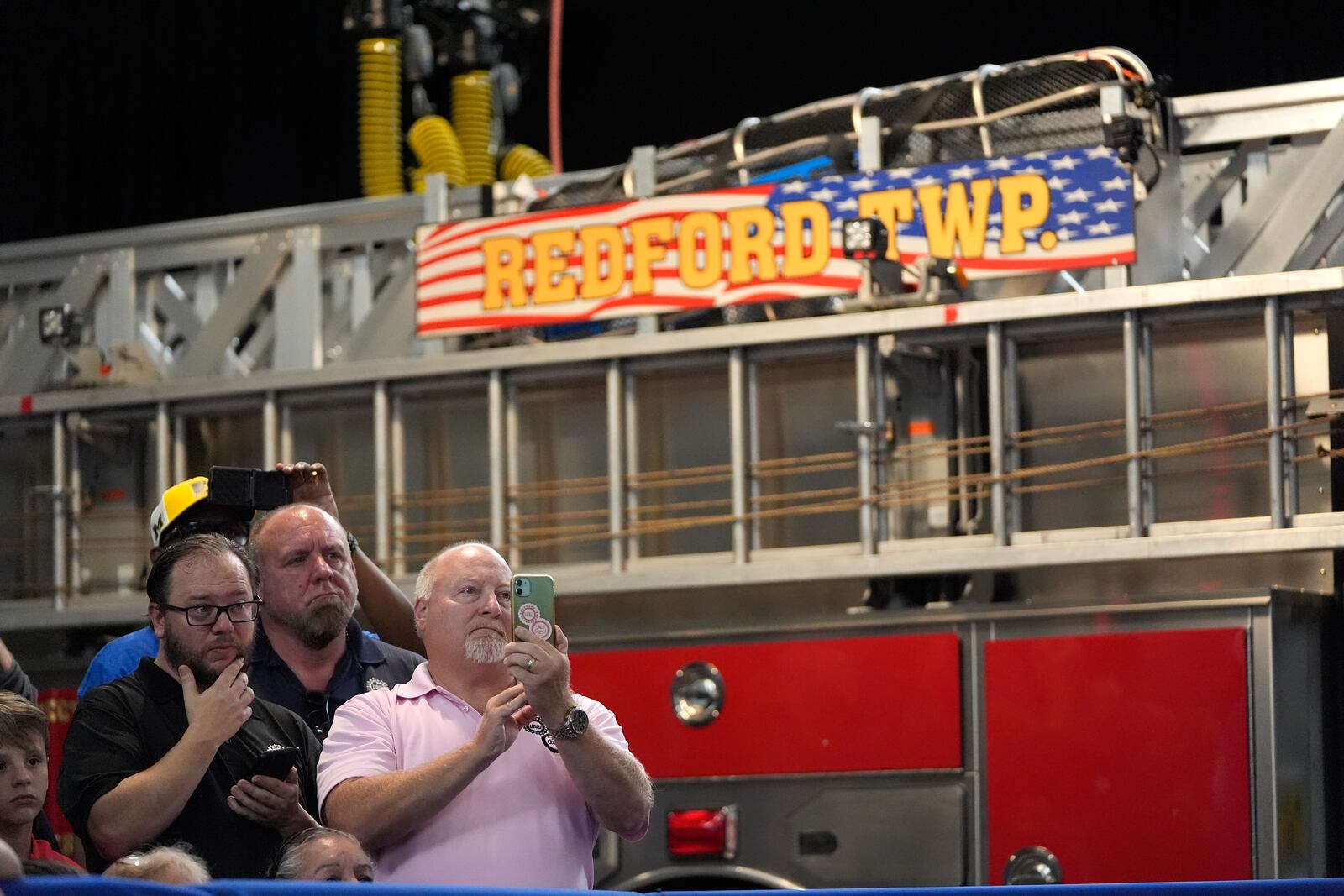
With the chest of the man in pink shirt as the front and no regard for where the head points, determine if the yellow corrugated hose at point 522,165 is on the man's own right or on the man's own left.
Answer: on the man's own left

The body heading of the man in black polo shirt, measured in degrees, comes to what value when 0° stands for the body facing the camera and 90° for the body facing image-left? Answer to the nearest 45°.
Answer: approximately 315°

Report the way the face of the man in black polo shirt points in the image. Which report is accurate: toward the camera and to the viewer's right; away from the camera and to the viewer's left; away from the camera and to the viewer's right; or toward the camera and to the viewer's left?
toward the camera and to the viewer's right

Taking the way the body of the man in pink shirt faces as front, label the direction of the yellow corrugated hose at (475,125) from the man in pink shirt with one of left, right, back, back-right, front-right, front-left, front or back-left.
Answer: back-left

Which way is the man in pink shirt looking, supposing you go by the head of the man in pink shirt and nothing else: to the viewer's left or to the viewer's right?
to the viewer's right

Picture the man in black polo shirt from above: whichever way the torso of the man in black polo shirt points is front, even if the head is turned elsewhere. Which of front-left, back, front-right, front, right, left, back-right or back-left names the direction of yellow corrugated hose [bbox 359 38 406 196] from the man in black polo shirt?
back-left

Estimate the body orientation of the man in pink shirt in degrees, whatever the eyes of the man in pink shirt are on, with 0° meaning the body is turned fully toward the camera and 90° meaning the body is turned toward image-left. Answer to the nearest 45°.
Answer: approximately 315°

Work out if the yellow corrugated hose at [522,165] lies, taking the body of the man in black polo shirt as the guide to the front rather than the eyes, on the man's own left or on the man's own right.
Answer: on the man's own left

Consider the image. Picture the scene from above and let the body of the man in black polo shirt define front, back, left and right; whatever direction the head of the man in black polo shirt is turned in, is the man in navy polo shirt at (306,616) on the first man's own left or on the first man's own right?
on the first man's own left

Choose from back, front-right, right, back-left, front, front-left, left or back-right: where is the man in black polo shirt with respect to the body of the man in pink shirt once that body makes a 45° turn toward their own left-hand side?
back
